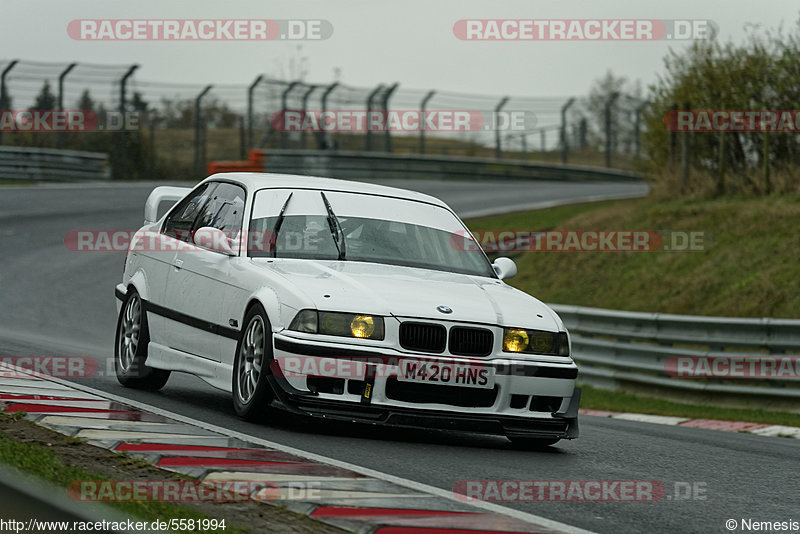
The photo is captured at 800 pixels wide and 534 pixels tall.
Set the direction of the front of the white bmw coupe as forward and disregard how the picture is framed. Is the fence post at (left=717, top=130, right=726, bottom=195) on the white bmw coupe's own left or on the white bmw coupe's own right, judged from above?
on the white bmw coupe's own left

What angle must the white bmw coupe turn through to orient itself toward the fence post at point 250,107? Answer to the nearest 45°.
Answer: approximately 135° to its left

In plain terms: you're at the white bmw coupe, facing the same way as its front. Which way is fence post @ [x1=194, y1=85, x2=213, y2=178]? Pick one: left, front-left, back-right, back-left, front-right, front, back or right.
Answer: back-left

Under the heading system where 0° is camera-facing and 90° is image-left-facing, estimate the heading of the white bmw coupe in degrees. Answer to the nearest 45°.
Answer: approximately 315°

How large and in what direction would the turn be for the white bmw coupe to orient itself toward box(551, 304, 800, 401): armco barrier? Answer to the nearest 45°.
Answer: approximately 90° to its left

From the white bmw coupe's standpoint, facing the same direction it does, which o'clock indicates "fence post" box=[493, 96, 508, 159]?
The fence post is roughly at 8 o'clock from the white bmw coupe.

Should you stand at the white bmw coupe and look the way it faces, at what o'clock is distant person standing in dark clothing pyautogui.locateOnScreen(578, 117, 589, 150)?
The distant person standing in dark clothing is roughly at 8 o'clock from the white bmw coupe.

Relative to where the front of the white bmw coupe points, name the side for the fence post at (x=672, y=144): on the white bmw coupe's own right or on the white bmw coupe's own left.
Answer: on the white bmw coupe's own left

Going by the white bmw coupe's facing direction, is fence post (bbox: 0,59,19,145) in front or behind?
behind
